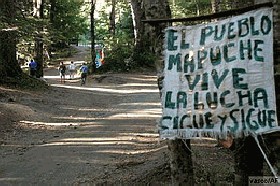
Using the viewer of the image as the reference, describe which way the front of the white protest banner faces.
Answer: facing the viewer

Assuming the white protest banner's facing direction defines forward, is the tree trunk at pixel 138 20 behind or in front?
behind

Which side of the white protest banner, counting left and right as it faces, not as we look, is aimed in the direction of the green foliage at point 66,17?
back

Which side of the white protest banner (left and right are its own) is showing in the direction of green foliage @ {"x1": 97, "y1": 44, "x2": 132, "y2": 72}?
back

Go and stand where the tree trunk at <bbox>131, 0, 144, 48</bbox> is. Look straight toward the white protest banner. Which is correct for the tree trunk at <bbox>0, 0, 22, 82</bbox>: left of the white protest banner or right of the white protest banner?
right

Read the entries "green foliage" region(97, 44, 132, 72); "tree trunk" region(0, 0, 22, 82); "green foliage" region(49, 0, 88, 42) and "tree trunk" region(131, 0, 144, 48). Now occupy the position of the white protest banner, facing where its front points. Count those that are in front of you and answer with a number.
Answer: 0

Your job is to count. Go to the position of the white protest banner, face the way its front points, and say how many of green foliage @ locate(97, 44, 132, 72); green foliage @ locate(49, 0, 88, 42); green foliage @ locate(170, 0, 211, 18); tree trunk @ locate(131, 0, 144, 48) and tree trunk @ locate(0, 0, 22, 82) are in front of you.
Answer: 0

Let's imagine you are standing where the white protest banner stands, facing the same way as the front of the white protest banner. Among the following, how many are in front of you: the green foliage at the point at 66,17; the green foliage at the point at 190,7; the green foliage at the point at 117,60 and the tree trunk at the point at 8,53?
0

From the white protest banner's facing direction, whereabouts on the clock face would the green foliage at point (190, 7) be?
The green foliage is roughly at 6 o'clock from the white protest banner.
